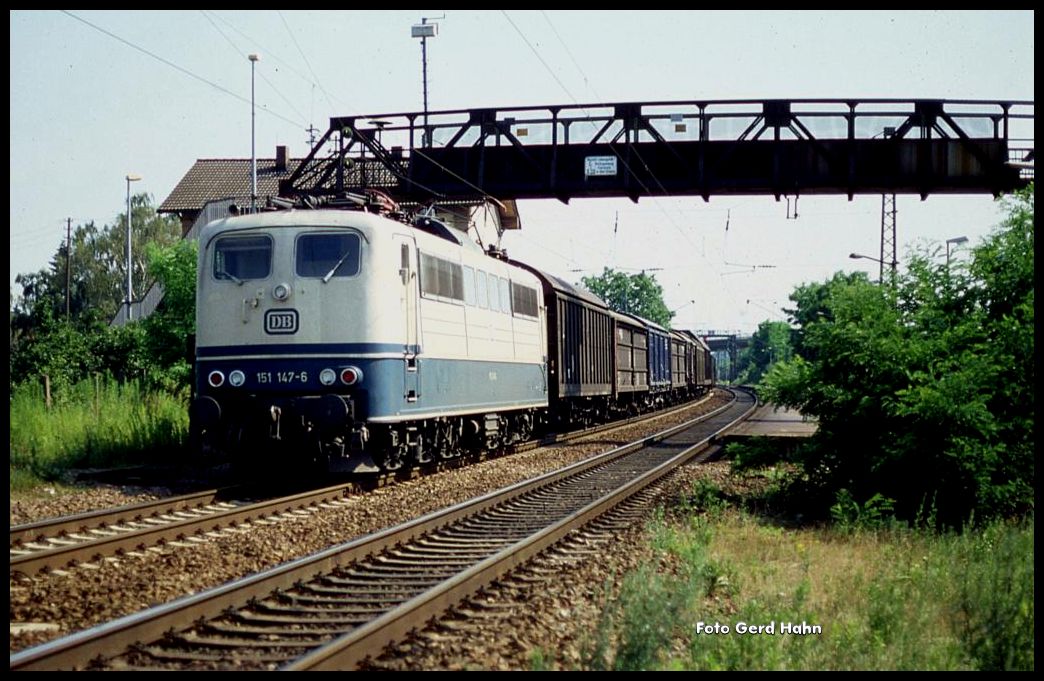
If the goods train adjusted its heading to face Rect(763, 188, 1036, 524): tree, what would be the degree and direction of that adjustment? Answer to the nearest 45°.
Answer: approximately 135° to its left

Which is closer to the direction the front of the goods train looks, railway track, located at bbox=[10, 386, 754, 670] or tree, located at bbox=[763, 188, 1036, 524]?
the railway track

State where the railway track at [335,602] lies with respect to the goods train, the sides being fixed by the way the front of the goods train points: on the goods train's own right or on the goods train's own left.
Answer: on the goods train's own left

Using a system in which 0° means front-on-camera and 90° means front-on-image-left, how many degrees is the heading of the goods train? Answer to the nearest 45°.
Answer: approximately 45°
